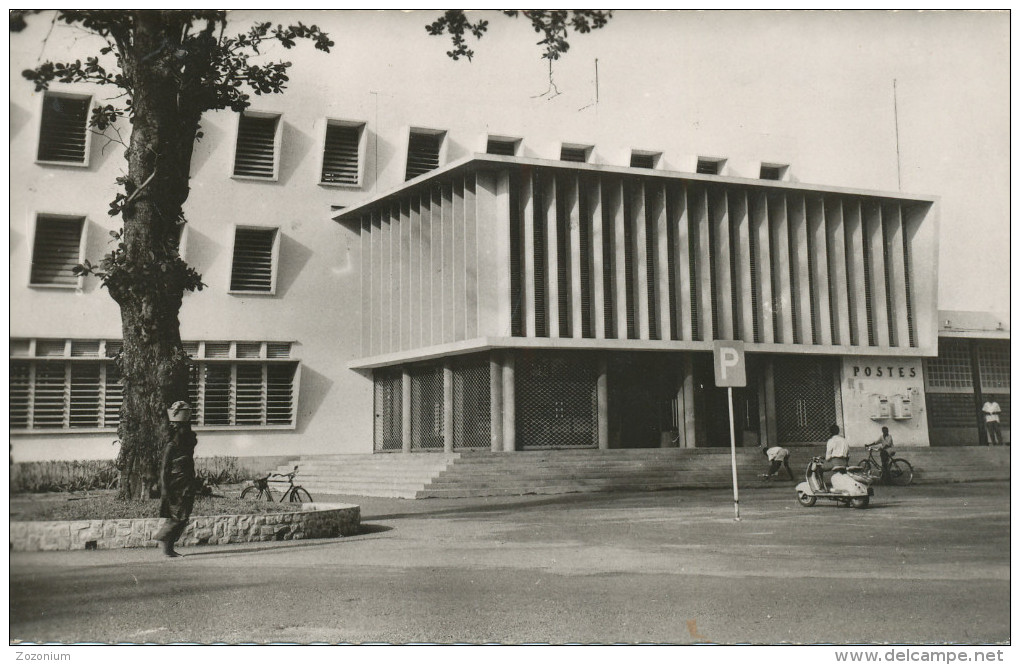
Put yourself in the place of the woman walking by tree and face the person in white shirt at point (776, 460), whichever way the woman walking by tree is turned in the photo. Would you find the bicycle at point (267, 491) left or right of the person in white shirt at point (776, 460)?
left

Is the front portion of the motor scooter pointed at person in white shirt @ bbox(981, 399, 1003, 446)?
no

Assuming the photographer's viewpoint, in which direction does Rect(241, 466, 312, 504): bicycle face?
facing to the right of the viewer

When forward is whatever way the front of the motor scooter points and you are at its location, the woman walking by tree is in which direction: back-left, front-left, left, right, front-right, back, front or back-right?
front-left

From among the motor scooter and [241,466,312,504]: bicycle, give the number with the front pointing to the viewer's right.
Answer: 1

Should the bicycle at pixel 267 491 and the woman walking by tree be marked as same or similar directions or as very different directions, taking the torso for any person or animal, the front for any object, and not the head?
same or similar directions

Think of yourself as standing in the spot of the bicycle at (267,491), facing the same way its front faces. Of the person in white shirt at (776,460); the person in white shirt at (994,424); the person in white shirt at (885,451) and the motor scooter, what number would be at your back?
0

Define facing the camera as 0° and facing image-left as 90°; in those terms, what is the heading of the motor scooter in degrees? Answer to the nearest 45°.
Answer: approximately 90°

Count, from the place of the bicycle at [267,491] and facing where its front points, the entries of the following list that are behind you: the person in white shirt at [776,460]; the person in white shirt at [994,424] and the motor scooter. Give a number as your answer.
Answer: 0
